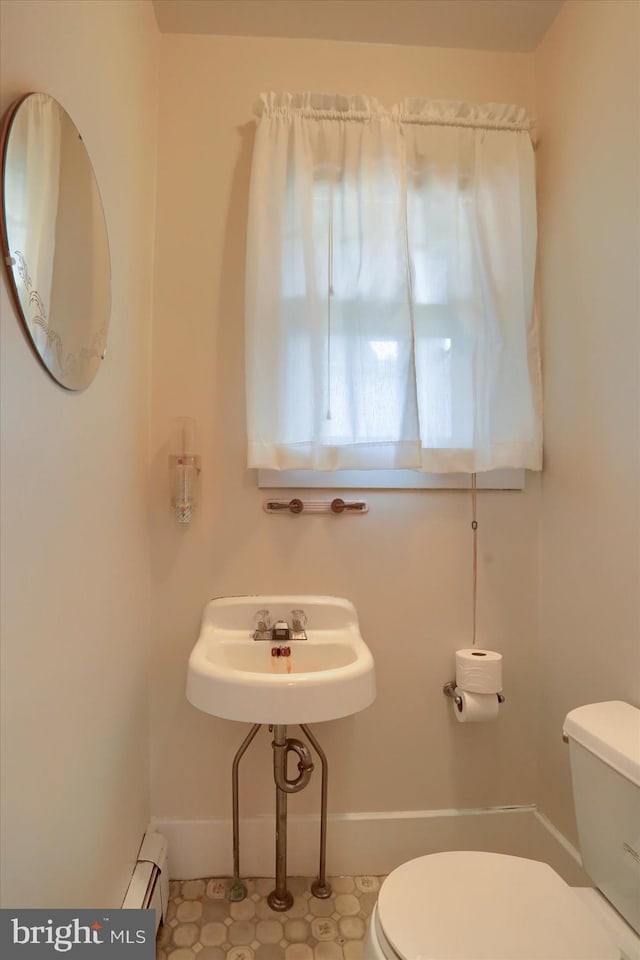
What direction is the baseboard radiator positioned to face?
to the viewer's right

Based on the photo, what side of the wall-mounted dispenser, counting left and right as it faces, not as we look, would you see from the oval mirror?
front

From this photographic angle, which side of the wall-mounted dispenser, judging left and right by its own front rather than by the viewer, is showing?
front

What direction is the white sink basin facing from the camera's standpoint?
toward the camera

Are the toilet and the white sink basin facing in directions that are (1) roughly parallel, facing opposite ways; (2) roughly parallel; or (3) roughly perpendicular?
roughly perpendicular

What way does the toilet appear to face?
to the viewer's left

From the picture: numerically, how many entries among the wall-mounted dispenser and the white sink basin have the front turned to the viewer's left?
0

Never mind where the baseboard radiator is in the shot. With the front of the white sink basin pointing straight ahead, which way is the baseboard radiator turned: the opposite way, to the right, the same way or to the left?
to the left
